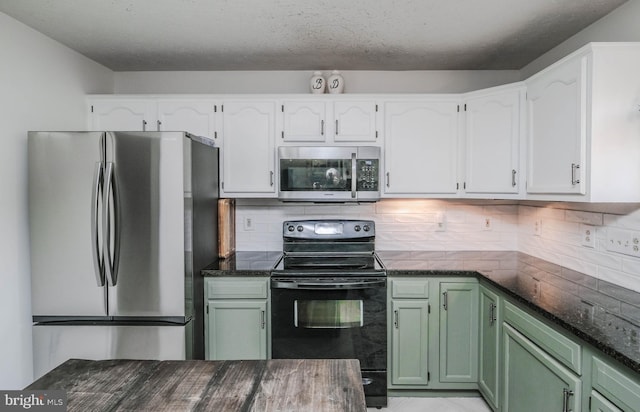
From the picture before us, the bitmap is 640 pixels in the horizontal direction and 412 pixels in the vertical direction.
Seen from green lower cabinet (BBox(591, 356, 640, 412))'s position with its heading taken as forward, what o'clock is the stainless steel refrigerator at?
The stainless steel refrigerator is roughly at 1 o'clock from the green lower cabinet.

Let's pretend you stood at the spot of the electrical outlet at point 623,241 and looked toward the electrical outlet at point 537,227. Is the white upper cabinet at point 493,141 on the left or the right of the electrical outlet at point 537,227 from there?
left

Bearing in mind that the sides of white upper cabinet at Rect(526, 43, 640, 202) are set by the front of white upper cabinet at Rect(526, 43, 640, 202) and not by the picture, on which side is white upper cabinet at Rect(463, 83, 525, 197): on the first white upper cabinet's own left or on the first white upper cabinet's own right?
on the first white upper cabinet's own right

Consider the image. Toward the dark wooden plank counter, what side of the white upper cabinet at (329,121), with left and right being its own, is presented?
front

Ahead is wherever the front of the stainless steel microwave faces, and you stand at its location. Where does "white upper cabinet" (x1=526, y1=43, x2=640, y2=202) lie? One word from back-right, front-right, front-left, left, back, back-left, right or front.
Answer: front-left

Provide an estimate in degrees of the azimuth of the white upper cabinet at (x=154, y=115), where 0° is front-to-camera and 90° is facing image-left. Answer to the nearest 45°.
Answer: approximately 0°

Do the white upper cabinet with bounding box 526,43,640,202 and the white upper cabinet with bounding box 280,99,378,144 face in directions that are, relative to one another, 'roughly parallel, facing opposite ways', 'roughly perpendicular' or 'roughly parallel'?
roughly perpendicular

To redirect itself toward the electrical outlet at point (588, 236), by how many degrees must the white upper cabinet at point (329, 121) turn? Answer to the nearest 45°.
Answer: approximately 90° to its left
